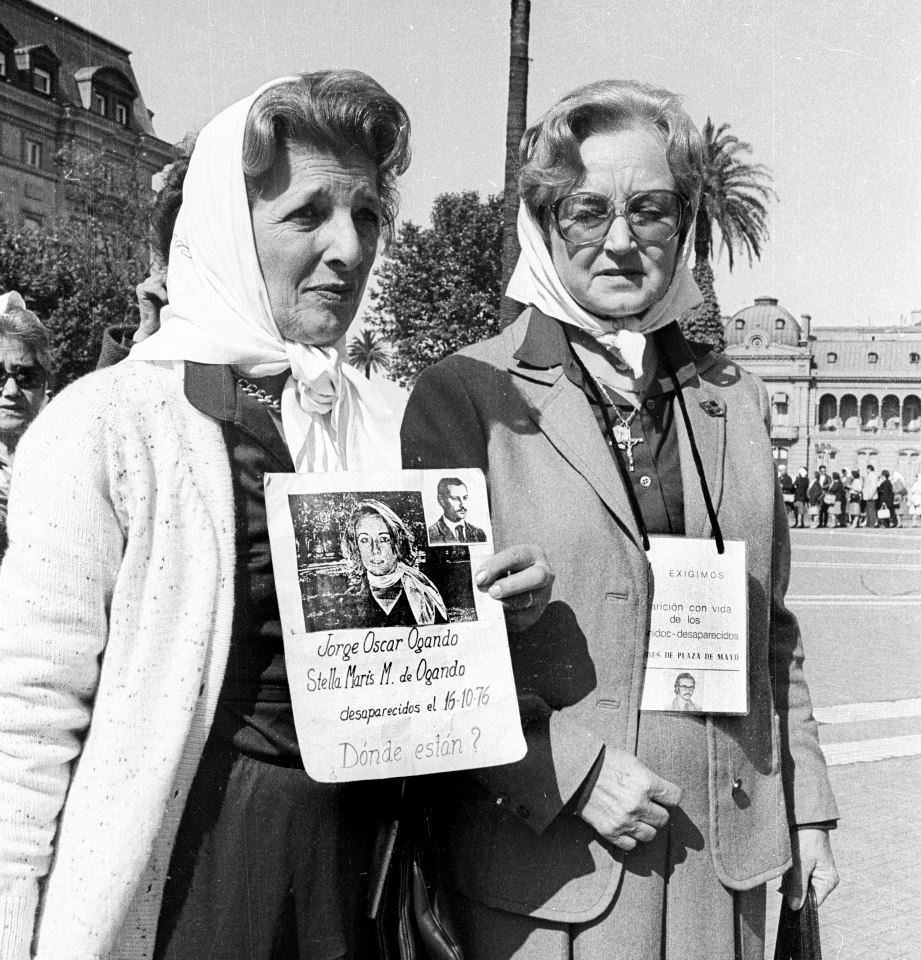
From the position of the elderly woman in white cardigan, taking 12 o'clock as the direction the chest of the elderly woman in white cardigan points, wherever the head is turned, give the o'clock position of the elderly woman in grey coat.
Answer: The elderly woman in grey coat is roughly at 10 o'clock from the elderly woman in white cardigan.

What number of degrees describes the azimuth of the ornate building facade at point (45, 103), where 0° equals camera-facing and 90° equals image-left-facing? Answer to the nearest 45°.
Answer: approximately 315°

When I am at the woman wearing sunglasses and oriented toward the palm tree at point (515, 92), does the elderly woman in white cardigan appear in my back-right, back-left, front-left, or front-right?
back-right

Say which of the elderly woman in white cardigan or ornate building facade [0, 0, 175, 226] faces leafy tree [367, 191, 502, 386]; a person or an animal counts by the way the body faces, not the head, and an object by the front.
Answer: the ornate building facade

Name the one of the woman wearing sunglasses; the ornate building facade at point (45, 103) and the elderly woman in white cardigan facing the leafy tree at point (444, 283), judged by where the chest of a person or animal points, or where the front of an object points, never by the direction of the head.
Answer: the ornate building facade

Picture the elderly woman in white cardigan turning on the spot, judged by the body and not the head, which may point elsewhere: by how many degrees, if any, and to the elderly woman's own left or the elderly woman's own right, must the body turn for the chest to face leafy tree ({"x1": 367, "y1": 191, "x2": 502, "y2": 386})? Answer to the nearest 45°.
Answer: approximately 135° to the elderly woman's own left

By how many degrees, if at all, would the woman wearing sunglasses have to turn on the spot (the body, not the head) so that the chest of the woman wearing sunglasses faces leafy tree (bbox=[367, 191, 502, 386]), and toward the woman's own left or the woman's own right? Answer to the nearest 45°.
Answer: approximately 135° to the woman's own left

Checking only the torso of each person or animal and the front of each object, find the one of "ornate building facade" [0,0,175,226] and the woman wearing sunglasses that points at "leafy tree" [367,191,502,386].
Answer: the ornate building facade

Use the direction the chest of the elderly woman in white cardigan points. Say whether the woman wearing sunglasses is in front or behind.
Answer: behind

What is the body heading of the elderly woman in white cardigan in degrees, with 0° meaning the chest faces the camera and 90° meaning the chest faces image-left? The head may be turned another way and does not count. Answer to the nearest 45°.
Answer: approximately 315°
